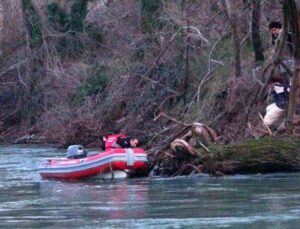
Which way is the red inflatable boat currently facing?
to the viewer's right

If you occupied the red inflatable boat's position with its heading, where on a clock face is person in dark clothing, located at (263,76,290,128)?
The person in dark clothing is roughly at 12 o'clock from the red inflatable boat.

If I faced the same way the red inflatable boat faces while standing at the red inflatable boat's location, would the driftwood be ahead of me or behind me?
ahead

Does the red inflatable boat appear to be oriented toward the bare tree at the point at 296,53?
yes

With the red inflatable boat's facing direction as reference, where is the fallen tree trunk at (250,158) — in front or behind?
in front
